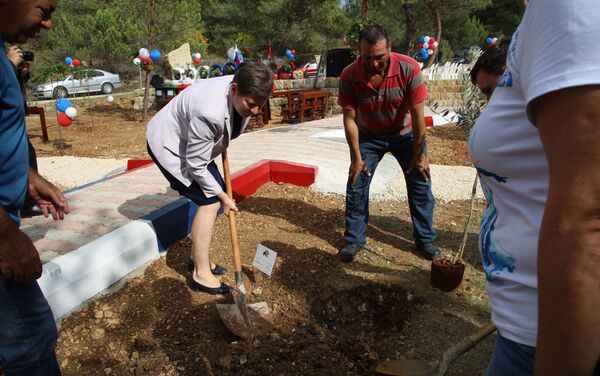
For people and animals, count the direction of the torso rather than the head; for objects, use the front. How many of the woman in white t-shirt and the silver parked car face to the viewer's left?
2

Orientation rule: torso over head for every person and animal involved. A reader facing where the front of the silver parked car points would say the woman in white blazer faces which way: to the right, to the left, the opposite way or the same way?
the opposite way

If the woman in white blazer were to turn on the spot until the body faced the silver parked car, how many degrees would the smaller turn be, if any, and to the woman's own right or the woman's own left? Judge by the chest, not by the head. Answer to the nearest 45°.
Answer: approximately 90° to the woman's own left

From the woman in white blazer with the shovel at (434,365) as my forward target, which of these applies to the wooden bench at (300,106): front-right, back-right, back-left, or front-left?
back-left

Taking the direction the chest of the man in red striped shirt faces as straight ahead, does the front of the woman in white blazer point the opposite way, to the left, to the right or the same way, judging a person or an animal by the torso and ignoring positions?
to the left

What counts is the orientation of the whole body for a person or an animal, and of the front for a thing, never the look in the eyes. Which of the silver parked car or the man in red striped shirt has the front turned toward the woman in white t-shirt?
the man in red striped shirt

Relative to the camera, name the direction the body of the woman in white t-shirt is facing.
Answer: to the viewer's left

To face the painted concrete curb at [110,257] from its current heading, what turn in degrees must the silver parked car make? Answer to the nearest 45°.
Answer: approximately 90° to its left

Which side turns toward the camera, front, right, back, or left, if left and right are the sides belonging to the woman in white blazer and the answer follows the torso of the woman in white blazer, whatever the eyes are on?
right

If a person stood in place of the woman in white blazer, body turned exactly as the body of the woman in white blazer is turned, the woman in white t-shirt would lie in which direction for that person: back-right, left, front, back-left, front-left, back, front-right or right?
right

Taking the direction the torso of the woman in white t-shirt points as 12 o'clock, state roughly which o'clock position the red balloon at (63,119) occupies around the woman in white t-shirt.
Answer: The red balloon is roughly at 1 o'clock from the woman in white t-shirt.

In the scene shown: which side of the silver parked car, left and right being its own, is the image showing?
left
